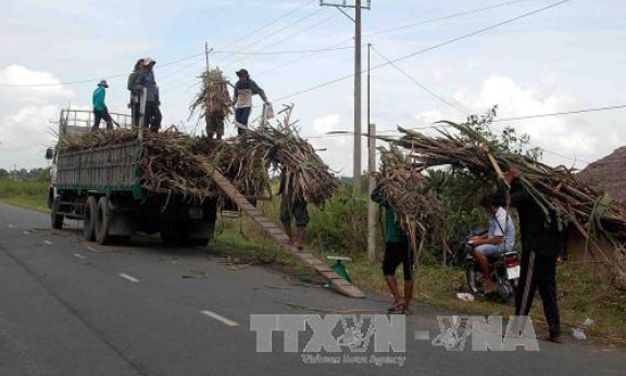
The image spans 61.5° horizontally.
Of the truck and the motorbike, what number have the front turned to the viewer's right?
0

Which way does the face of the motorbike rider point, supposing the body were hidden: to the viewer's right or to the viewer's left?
to the viewer's left

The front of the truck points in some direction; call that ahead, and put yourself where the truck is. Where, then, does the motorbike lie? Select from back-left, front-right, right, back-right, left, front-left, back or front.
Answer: back

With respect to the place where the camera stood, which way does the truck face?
facing away from the viewer and to the left of the viewer

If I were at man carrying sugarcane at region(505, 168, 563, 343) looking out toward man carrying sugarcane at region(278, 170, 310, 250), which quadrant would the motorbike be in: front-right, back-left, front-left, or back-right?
front-right

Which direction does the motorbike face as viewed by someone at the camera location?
facing away from the viewer and to the left of the viewer

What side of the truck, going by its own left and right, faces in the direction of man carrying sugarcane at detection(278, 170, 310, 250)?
back
